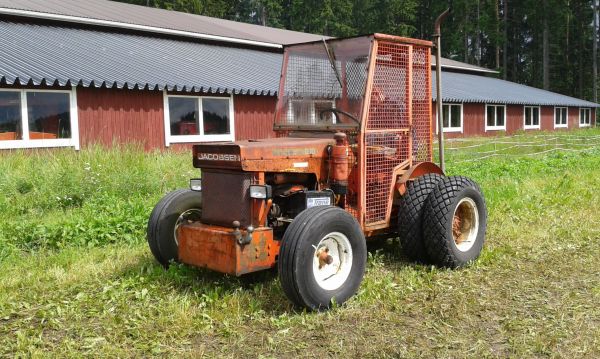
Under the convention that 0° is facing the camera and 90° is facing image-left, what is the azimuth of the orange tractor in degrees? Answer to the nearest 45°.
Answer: approximately 45°

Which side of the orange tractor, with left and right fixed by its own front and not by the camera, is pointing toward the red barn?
right

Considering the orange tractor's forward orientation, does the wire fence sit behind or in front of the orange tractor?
behind
